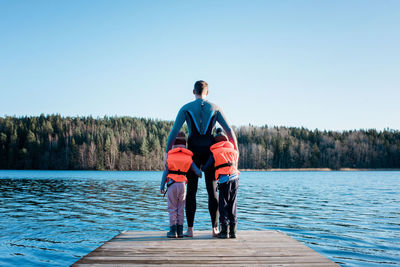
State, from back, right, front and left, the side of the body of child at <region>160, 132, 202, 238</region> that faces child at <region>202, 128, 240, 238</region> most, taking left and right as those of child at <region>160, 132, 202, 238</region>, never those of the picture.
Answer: right

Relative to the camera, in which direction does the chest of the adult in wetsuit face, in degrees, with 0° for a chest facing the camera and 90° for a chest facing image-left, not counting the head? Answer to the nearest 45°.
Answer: approximately 180°

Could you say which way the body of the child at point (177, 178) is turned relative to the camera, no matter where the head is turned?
away from the camera

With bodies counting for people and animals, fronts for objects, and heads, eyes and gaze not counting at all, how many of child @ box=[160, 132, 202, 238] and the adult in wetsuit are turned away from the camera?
2
